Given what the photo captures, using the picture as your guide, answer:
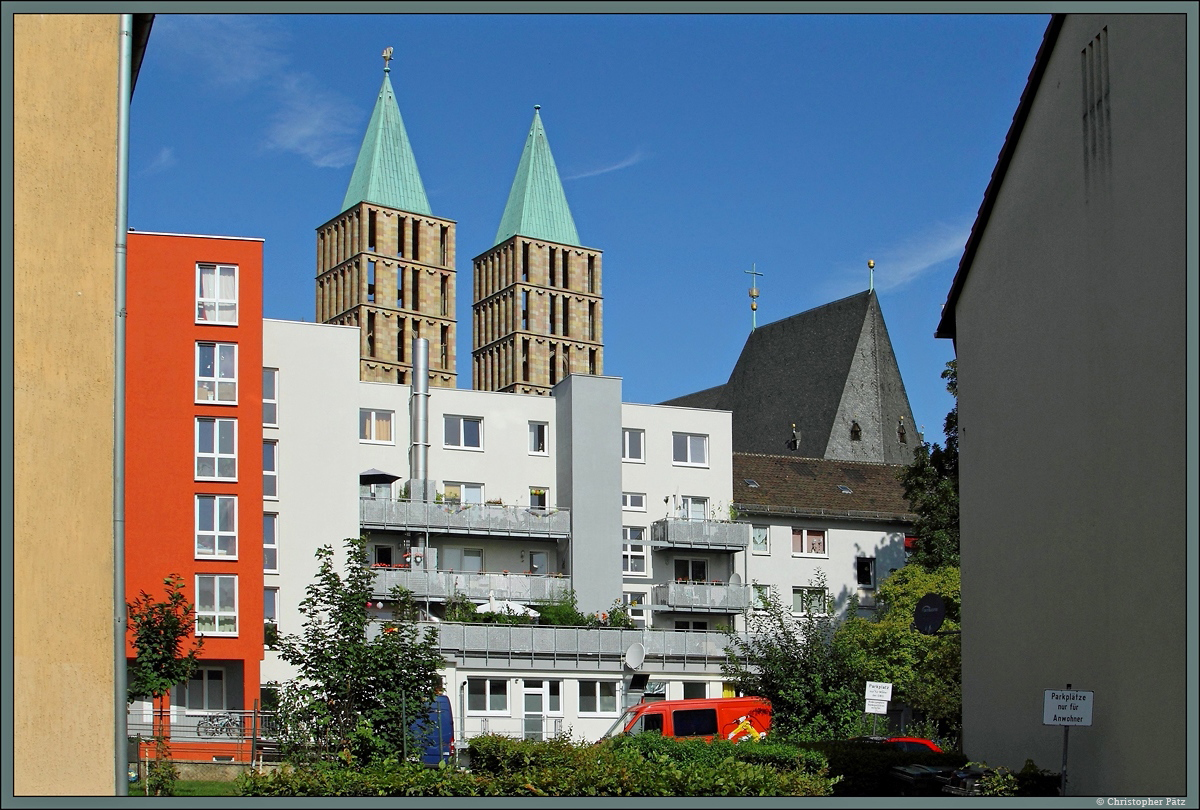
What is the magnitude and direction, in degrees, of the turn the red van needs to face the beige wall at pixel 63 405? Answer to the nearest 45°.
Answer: approximately 90° to its left

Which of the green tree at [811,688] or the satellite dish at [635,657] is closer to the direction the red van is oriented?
the satellite dish

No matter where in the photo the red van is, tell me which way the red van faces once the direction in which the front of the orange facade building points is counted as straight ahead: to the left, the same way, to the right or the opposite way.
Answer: to the right

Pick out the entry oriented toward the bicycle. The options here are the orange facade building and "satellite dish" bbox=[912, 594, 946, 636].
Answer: the orange facade building

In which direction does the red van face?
to the viewer's left

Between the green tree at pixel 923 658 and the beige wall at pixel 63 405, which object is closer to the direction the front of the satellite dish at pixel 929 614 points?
the beige wall

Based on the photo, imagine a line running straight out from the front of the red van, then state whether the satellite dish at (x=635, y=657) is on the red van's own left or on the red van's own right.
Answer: on the red van's own right

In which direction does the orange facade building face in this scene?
toward the camera

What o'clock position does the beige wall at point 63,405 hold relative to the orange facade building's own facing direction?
The beige wall is roughly at 12 o'clock from the orange facade building.

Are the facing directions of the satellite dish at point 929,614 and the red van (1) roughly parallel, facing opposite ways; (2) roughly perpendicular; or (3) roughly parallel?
roughly perpendicular

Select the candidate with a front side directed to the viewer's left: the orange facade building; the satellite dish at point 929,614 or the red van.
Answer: the red van

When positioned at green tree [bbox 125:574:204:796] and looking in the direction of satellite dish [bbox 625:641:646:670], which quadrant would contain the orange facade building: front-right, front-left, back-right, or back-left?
front-left
